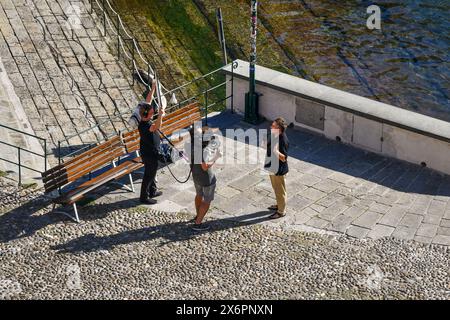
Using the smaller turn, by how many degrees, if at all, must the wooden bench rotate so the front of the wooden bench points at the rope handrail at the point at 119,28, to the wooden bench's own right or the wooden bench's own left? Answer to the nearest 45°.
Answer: approximately 135° to the wooden bench's own left

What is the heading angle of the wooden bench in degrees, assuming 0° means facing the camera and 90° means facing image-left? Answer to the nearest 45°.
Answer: approximately 315°

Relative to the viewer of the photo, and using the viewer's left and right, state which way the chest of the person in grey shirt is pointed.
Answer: facing to the right of the viewer

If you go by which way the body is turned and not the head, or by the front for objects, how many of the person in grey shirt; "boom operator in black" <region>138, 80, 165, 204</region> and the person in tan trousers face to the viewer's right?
2

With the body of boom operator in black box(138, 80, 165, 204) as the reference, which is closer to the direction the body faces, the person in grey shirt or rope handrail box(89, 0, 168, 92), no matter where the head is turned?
the person in grey shirt

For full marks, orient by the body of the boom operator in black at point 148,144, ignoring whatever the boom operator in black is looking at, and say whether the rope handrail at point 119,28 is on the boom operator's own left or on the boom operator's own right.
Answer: on the boom operator's own left

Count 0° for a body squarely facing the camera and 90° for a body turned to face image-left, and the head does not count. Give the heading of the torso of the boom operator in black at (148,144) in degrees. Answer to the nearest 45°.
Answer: approximately 270°
